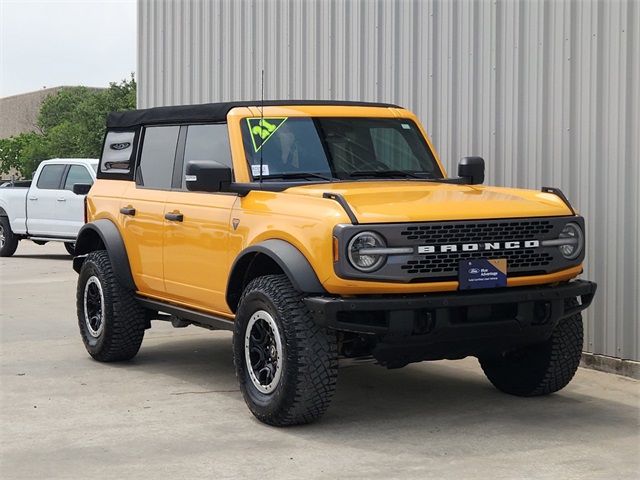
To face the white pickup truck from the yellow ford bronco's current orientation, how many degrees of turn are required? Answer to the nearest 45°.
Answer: approximately 135° to its left

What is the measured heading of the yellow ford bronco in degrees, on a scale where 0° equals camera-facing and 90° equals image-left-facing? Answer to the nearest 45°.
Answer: approximately 315°
